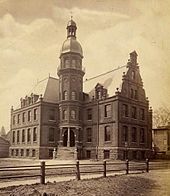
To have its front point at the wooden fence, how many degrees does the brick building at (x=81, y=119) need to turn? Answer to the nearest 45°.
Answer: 0° — it already faces it

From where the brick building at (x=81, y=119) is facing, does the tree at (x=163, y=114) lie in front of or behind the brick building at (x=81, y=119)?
behind

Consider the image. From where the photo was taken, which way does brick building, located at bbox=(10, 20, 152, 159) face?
toward the camera
